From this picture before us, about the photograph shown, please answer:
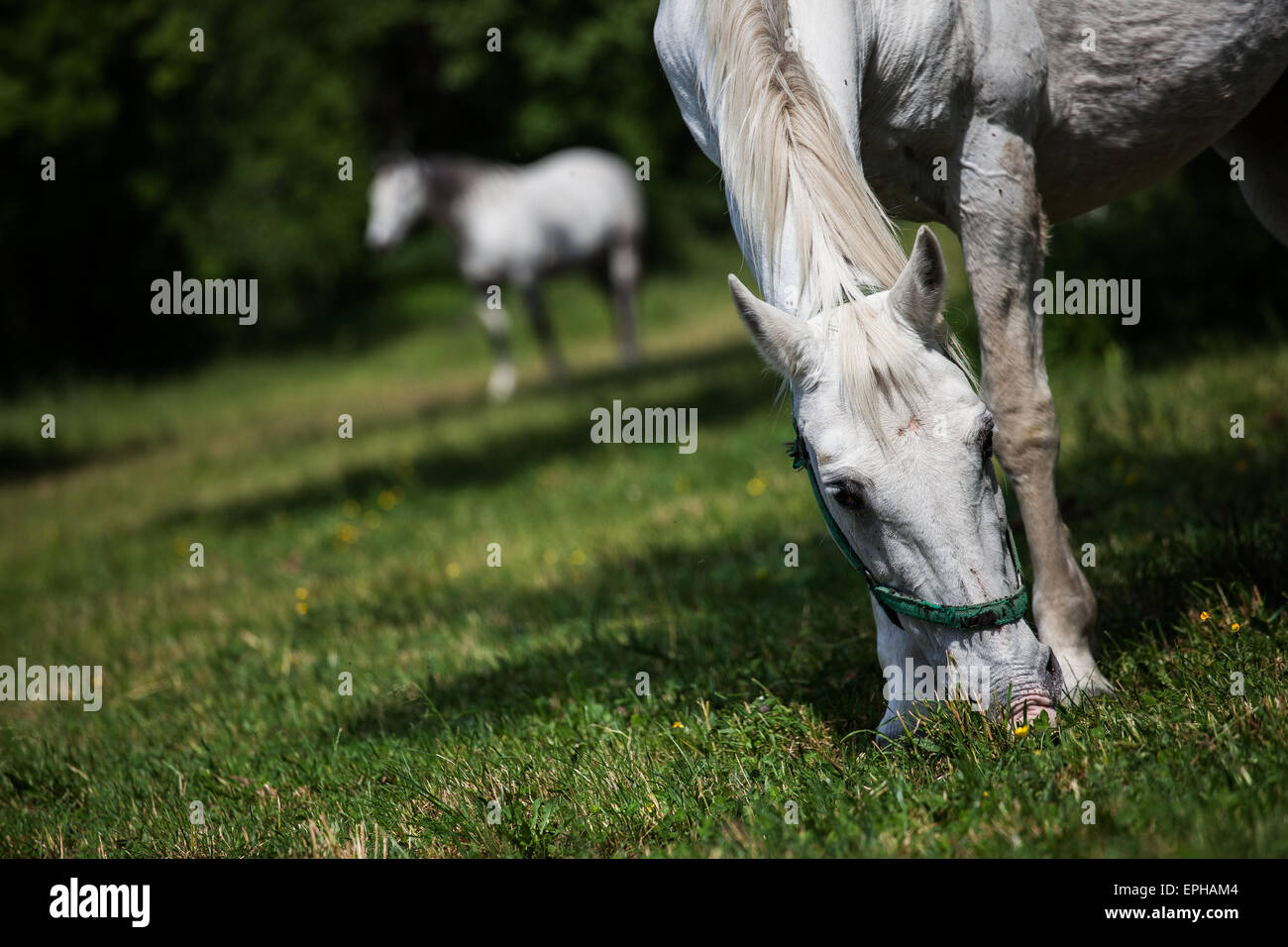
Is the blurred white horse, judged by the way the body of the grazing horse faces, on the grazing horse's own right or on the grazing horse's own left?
on the grazing horse's own right
